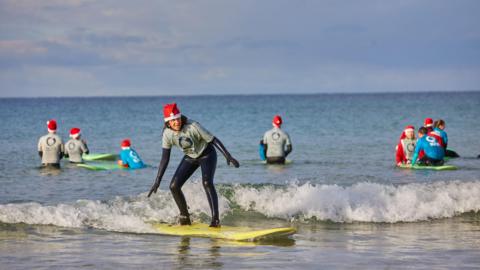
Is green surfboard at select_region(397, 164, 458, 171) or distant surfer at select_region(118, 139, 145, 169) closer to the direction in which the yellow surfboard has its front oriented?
the green surfboard

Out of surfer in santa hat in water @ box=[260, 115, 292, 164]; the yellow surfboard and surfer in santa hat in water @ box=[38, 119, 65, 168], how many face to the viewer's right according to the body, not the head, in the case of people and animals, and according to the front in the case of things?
1

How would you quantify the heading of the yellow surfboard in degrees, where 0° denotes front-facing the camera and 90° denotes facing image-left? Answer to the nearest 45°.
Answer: approximately 270°

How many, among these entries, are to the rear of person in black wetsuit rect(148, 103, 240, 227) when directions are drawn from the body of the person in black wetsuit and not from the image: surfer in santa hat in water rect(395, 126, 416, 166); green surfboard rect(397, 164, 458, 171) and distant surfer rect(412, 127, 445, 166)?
3

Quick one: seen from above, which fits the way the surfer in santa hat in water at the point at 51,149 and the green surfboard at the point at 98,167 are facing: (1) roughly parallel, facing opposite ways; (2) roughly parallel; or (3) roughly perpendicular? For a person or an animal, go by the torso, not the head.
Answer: roughly perpendicular

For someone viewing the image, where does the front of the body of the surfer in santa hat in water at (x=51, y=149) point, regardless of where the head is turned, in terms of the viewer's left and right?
facing away from the viewer

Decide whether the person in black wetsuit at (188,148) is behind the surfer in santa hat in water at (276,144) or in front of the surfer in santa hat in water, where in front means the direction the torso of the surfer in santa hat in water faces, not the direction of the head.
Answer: behind

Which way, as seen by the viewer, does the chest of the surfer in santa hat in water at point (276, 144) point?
away from the camera

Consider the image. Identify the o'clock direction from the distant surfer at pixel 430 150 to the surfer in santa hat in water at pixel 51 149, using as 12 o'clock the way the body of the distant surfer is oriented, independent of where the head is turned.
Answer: The surfer in santa hat in water is roughly at 10 o'clock from the distant surfer.

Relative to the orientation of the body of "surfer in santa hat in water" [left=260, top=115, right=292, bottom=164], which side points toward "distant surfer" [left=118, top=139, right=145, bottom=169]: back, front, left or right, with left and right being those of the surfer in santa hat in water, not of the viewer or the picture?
left

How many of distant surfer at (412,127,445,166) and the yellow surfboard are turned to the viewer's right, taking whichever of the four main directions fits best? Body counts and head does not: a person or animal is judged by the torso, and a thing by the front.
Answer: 1
